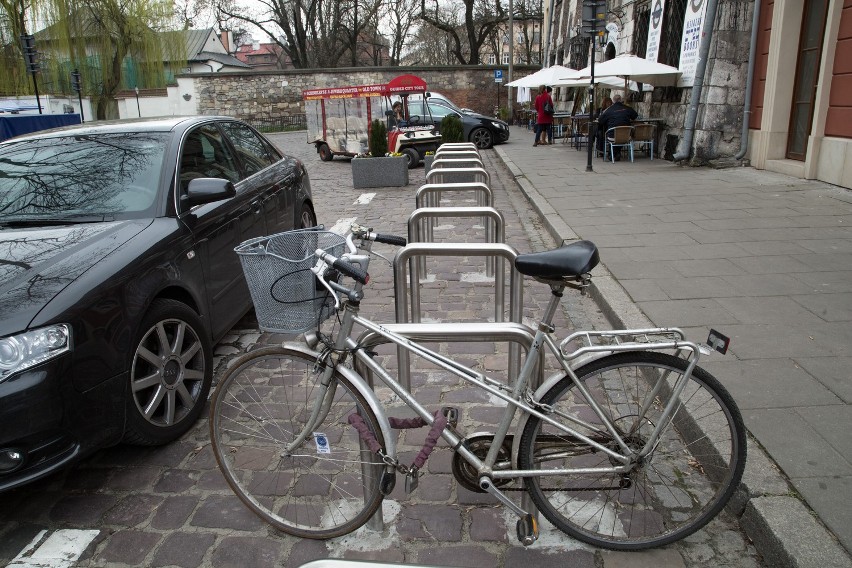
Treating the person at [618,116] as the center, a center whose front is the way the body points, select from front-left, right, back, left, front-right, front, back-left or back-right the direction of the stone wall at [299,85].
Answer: front-left

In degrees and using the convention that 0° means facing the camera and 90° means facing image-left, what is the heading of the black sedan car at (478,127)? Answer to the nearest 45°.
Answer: approximately 315°

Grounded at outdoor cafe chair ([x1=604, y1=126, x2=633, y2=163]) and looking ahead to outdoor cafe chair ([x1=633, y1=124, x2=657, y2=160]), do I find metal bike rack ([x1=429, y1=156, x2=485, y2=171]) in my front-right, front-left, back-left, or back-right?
back-right

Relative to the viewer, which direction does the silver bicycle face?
to the viewer's left

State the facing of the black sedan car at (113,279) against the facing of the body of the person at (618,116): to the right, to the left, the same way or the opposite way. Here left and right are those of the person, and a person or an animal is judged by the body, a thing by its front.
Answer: the opposite way

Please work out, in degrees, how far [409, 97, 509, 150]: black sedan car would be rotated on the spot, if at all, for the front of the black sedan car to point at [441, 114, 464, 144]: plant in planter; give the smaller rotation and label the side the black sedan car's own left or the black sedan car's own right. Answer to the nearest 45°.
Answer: approximately 45° to the black sedan car's own right

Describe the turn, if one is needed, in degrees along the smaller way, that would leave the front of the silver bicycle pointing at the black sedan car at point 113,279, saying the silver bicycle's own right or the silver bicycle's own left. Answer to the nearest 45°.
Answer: approximately 45° to the silver bicycle's own right

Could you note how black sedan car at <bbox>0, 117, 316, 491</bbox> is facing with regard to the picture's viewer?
facing the viewer and to the left of the viewer

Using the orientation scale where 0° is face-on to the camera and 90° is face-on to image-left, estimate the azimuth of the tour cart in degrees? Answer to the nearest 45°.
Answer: approximately 315°

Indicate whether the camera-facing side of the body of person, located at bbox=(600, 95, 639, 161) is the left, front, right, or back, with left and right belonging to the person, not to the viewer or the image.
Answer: back

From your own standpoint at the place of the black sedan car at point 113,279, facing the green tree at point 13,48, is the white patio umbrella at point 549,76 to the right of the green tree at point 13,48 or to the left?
right

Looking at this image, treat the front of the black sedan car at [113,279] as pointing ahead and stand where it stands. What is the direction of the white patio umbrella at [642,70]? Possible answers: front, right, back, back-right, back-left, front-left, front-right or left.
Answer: back

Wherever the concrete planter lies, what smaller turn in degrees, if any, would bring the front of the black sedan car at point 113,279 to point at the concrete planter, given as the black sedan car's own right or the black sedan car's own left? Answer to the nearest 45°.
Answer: approximately 180°

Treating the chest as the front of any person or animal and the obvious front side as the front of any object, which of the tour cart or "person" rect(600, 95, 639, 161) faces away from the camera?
the person

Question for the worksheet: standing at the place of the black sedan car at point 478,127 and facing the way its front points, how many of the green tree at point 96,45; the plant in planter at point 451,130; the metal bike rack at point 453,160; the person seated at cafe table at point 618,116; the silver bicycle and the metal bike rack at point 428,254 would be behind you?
1

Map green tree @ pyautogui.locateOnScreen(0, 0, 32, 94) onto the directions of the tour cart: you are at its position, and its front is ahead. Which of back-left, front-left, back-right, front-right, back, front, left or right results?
back

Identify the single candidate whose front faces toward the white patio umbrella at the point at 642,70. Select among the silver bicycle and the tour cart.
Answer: the tour cart
